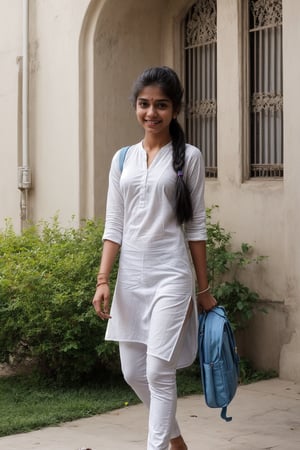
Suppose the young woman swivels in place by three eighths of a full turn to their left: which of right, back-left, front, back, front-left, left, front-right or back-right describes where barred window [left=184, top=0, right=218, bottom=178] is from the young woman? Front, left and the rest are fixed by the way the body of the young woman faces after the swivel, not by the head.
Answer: left

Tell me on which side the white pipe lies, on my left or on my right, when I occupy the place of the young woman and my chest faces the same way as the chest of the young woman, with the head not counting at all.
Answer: on my right

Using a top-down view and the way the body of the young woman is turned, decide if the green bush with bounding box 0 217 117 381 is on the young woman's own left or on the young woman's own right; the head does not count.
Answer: on the young woman's own right

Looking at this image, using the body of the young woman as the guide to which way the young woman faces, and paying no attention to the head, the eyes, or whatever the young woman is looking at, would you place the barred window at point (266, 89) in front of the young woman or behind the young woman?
behind

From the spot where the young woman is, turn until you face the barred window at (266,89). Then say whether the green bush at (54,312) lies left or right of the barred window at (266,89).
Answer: left

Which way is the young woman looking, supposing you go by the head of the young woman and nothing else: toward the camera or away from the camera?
toward the camera

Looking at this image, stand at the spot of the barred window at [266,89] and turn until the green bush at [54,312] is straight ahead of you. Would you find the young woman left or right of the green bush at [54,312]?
left
